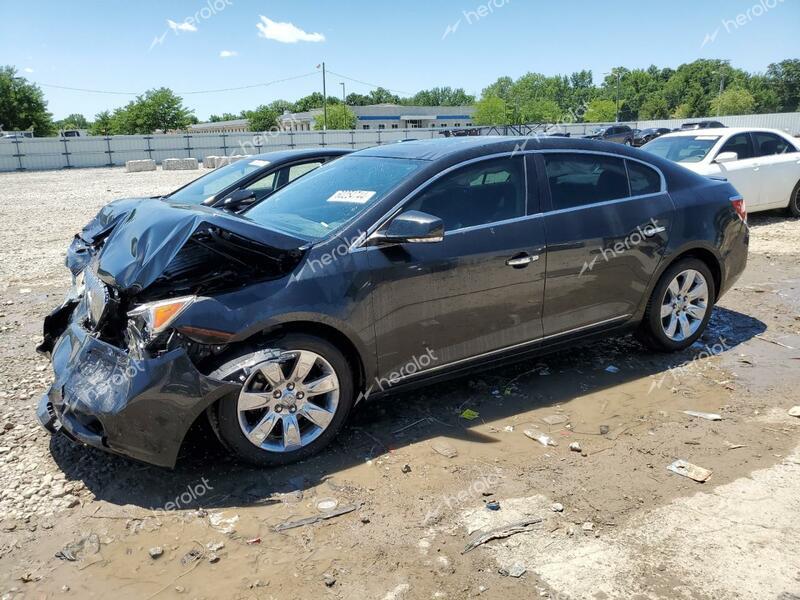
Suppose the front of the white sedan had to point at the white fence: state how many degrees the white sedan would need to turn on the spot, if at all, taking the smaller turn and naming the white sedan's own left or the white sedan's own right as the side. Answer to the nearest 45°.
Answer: approximately 90° to the white sedan's own right

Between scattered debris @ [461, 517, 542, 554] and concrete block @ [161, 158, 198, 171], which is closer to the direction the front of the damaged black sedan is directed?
the scattered debris

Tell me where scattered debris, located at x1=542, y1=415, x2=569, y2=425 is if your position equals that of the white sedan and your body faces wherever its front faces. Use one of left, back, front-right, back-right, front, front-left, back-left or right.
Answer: front-left

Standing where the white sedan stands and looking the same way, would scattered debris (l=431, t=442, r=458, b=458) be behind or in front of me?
in front

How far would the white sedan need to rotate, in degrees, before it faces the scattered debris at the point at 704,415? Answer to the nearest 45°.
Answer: approximately 45° to its left

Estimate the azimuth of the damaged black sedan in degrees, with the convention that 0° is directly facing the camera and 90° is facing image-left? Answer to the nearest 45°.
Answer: approximately 45°

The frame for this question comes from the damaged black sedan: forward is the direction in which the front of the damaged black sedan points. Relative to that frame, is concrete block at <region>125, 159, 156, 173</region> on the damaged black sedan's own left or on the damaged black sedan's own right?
on the damaged black sedan's own right

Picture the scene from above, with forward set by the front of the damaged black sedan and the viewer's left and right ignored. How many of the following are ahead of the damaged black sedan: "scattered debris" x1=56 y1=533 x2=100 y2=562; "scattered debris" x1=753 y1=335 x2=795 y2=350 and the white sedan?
1

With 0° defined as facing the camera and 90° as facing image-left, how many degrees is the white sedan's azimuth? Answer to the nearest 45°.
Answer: approximately 45°
